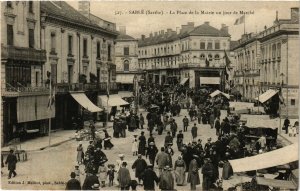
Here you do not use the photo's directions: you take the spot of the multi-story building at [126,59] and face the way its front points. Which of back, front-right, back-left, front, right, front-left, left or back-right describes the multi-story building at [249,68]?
left

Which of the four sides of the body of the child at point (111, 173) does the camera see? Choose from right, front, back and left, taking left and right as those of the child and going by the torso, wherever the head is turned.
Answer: front

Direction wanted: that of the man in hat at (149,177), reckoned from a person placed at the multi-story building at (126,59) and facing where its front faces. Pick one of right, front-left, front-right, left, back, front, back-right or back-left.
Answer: front

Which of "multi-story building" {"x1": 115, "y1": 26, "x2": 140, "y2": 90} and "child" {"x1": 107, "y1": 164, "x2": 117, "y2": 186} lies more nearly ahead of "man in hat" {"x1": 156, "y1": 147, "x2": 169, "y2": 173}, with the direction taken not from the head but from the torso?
the multi-story building

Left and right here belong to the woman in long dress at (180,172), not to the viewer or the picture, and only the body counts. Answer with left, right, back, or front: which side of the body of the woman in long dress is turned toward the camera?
front

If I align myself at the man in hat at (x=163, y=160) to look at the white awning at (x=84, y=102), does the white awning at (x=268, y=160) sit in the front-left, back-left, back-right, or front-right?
back-right

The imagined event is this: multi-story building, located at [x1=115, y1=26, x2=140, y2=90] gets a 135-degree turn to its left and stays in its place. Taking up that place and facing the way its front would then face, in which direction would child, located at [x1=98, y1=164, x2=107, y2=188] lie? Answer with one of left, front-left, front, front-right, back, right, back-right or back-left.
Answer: back-right

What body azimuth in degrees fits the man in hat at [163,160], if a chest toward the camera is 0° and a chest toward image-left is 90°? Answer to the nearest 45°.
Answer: approximately 180°

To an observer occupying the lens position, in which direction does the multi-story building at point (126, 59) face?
facing the viewer
